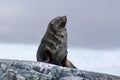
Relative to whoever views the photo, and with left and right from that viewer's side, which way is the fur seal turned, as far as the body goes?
facing to the right of the viewer
